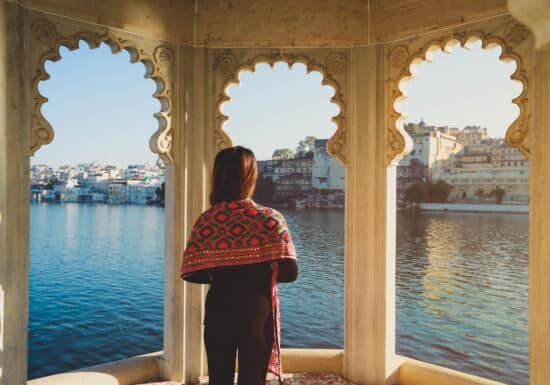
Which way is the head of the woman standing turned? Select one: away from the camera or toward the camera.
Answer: away from the camera

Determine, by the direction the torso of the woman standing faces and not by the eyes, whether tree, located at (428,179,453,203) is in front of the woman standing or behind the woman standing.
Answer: in front

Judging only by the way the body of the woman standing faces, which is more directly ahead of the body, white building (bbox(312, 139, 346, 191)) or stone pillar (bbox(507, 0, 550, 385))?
the white building

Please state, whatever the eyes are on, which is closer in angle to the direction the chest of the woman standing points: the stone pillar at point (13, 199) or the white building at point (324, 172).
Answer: the white building

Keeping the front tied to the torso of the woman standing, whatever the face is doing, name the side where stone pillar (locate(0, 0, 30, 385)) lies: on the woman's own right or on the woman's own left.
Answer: on the woman's own left

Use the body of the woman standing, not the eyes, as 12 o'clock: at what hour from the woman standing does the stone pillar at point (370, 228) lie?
The stone pillar is roughly at 1 o'clock from the woman standing.

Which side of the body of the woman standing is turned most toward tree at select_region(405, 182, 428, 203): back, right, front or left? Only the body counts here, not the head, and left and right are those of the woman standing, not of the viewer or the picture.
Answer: front

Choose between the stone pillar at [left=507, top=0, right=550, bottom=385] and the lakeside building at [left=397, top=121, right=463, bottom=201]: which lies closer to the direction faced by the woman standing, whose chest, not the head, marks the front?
the lakeside building

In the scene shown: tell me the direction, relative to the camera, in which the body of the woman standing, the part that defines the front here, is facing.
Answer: away from the camera

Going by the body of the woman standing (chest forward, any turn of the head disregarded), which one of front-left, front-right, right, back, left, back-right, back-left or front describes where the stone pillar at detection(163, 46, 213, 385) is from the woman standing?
front

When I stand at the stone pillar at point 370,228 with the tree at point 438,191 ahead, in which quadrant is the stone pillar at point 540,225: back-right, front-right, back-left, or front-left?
back-right

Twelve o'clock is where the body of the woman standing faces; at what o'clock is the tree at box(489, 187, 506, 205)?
The tree is roughly at 1 o'clock from the woman standing.
